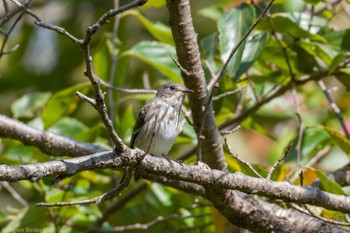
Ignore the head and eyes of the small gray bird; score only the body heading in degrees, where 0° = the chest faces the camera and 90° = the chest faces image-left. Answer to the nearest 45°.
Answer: approximately 315°

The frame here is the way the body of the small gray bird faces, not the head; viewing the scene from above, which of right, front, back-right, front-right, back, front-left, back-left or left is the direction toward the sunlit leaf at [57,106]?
back-right

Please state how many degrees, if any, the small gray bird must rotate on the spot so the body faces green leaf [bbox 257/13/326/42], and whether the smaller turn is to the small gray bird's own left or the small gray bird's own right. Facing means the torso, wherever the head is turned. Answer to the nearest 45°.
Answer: approximately 90° to the small gray bird's own left

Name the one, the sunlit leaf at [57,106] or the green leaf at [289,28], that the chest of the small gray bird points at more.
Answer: the green leaf
